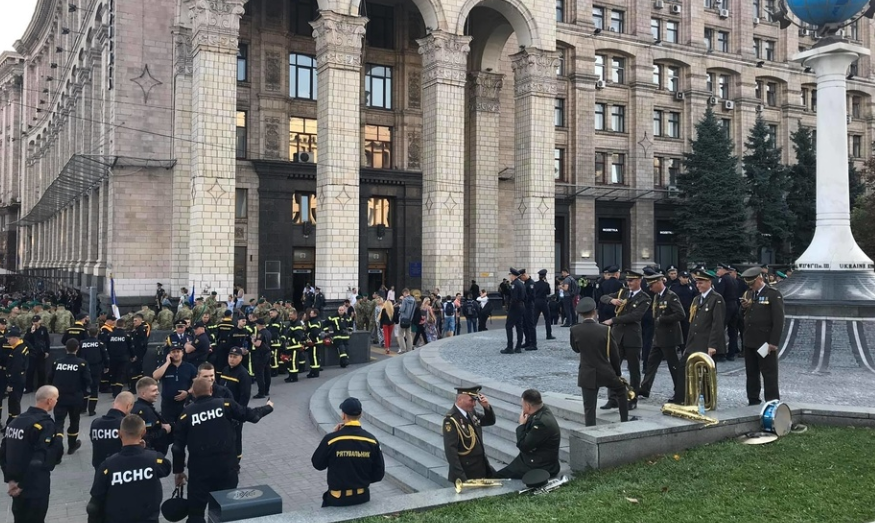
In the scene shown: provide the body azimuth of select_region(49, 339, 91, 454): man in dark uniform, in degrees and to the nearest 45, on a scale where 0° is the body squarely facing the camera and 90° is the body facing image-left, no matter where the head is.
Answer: approximately 180°

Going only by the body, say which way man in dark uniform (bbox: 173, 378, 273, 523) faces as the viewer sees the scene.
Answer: away from the camera

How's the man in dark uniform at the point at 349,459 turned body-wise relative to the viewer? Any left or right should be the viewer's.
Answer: facing away from the viewer

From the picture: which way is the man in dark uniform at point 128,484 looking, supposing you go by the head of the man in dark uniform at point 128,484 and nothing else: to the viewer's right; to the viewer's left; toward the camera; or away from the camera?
away from the camera

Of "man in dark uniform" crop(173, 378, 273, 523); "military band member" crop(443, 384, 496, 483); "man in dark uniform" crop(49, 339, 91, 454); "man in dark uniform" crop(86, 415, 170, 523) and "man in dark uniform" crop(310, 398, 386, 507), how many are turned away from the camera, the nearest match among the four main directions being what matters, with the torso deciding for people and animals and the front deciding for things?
4

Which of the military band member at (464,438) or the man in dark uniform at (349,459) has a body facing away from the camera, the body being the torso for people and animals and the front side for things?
the man in dark uniform

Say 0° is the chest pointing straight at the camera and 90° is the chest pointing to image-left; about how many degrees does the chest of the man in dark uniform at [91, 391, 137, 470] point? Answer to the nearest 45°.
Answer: approximately 225°

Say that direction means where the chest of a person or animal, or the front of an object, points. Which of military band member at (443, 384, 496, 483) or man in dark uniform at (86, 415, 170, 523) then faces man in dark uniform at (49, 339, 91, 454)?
man in dark uniform at (86, 415, 170, 523)

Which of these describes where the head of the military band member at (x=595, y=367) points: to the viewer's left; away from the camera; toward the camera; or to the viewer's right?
away from the camera

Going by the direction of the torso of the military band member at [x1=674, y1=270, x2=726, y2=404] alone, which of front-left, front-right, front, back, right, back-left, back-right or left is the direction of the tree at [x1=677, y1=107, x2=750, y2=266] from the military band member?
back-right

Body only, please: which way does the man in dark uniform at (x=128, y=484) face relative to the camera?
away from the camera

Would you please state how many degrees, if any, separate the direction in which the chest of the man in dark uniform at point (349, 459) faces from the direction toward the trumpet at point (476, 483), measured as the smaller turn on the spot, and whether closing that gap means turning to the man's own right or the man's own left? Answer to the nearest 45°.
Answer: approximately 90° to the man's own right

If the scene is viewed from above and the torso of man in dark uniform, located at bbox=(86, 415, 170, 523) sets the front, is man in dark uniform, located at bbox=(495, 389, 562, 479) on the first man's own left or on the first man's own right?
on the first man's own right

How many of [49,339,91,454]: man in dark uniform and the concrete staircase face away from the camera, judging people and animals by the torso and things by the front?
1
